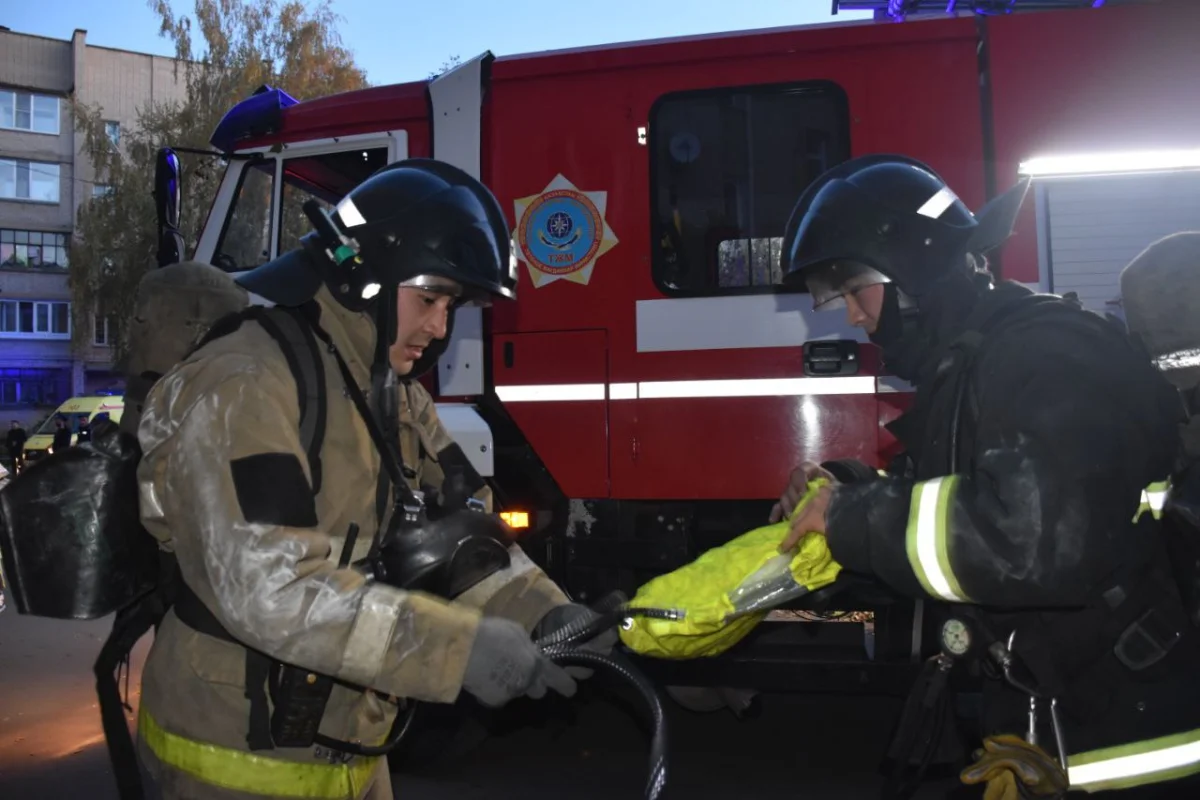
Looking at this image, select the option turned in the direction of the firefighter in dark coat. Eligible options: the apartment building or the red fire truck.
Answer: the apartment building

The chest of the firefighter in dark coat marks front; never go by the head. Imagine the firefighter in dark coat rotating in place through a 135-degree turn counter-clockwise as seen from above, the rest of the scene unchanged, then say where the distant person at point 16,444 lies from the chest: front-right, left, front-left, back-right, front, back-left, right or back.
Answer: back

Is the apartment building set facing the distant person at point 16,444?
yes

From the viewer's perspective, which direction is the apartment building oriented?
toward the camera

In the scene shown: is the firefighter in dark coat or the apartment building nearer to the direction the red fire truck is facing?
the apartment building

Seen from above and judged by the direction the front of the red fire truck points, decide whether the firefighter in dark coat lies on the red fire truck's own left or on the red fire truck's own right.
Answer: on the red fire truck's own left

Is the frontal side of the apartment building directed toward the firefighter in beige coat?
yes

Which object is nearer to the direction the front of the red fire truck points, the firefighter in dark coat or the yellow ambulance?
the yellow ambulance

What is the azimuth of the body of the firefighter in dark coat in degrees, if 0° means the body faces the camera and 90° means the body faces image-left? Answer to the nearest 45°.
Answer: approximately 90°

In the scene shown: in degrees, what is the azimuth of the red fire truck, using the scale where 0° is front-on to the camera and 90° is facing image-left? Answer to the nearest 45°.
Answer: approximately 90°

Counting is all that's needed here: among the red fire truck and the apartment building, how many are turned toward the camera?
1
